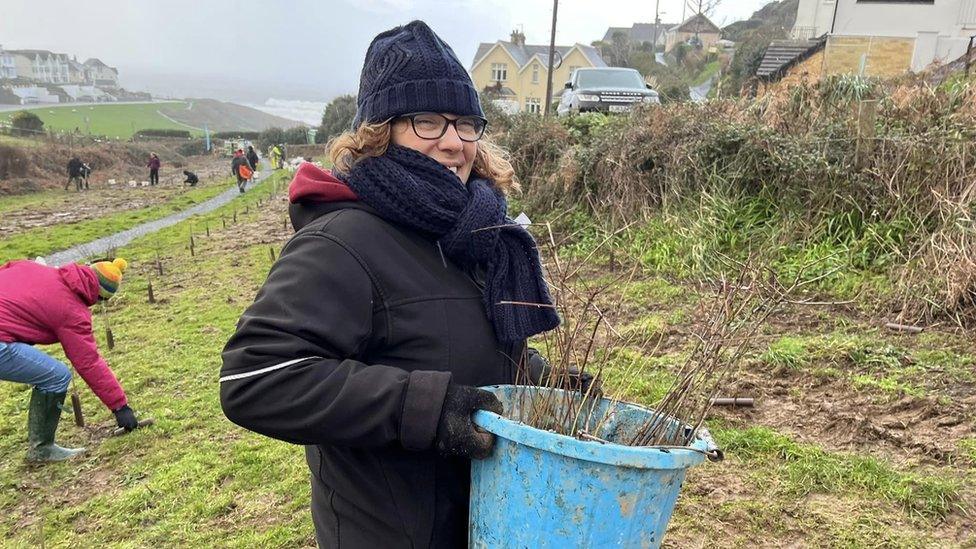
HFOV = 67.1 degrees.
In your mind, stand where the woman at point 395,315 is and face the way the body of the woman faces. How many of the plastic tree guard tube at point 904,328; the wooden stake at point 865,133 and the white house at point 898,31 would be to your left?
3

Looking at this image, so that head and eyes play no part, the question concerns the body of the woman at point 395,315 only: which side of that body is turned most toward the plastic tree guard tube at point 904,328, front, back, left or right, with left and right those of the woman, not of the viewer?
left

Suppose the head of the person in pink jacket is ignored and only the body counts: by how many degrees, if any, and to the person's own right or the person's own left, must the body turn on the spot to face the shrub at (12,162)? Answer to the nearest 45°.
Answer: approximately 90° to the person's own left

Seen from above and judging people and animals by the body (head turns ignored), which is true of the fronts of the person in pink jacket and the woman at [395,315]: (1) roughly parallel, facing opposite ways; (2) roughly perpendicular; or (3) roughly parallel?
roughly perpendicular

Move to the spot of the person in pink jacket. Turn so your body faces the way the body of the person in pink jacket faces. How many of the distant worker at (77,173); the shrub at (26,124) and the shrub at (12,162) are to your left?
3

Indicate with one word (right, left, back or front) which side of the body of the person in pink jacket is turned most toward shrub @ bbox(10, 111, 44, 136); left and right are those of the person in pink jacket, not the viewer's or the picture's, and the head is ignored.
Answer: left

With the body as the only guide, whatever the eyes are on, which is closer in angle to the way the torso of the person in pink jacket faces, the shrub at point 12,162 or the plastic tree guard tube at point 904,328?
the plastic tree guard tube

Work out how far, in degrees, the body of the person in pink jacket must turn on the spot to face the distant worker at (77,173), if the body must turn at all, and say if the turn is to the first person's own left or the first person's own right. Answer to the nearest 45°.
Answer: approximately 90° to the first person's own left

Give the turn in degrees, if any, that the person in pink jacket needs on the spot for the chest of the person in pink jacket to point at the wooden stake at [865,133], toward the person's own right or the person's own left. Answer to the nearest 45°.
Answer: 0° — they already face it

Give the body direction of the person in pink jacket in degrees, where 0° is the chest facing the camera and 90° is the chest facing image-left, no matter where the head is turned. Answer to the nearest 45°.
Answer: approximately 270°
